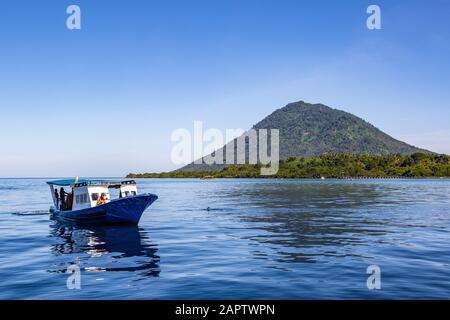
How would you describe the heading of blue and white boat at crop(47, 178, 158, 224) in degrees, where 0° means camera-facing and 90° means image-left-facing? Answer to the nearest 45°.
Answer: approximately 315°
